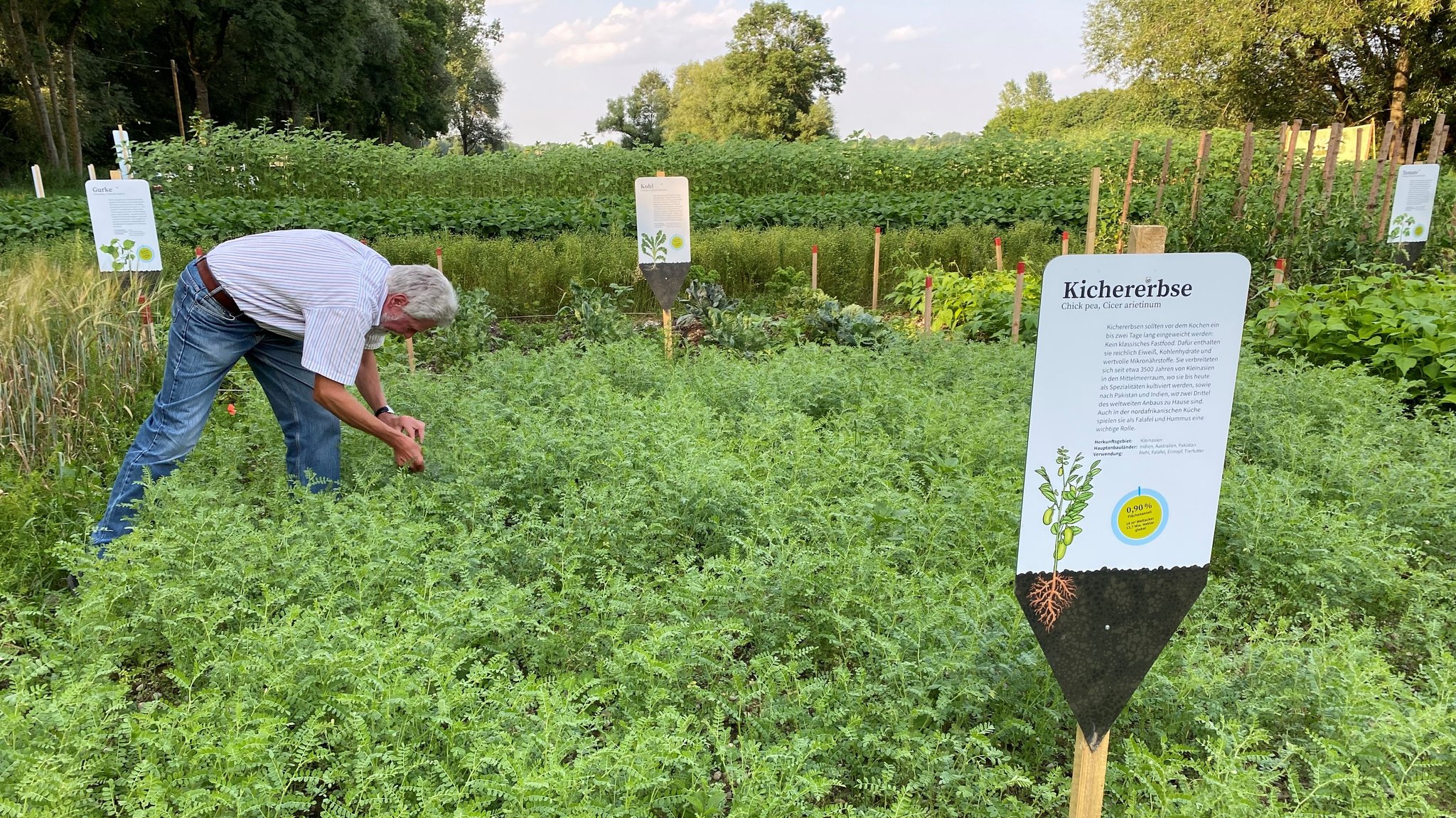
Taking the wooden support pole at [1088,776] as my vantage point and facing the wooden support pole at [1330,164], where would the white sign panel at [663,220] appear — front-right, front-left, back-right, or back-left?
front-left

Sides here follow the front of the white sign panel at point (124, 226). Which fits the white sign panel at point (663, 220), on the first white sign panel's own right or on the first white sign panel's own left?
on the first white sign panel's own left

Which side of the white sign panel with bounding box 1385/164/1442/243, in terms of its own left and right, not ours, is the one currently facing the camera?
front

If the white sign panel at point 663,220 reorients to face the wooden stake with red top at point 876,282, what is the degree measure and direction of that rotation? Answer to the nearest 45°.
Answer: approximately 135° to its left

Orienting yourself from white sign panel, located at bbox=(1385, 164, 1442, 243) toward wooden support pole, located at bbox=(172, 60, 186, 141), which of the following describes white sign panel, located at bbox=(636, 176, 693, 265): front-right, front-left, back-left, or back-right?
front-left

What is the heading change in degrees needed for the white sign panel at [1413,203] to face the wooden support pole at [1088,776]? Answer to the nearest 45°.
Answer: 0° — it already faces it

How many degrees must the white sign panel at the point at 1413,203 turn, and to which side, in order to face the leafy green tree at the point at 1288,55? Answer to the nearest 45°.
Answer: approximately 180°

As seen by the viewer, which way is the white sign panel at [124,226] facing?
toward the camera

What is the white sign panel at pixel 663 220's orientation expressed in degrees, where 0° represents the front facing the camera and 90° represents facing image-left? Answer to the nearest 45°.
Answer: approximately 0°

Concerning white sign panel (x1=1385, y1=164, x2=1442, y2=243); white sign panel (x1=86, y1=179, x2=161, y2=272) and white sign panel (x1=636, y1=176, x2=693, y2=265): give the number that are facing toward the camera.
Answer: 3

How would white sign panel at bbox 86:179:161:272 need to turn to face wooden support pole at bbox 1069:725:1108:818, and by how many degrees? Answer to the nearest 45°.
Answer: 0° — it already faces it

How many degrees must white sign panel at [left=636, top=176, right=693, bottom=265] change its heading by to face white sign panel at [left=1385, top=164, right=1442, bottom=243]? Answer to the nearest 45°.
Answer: approximately 90° to its left

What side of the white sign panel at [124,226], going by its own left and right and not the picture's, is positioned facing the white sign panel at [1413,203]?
left

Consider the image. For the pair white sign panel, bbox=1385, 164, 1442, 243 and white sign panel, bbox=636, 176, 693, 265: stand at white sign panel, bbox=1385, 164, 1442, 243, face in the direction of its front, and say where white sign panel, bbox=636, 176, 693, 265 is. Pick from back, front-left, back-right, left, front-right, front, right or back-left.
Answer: front-right

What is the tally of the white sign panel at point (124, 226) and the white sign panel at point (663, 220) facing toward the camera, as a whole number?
2

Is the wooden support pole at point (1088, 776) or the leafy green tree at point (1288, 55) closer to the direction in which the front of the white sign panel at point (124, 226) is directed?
the wooden support pole

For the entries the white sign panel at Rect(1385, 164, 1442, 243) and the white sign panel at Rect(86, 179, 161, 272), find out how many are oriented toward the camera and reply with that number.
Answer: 2
